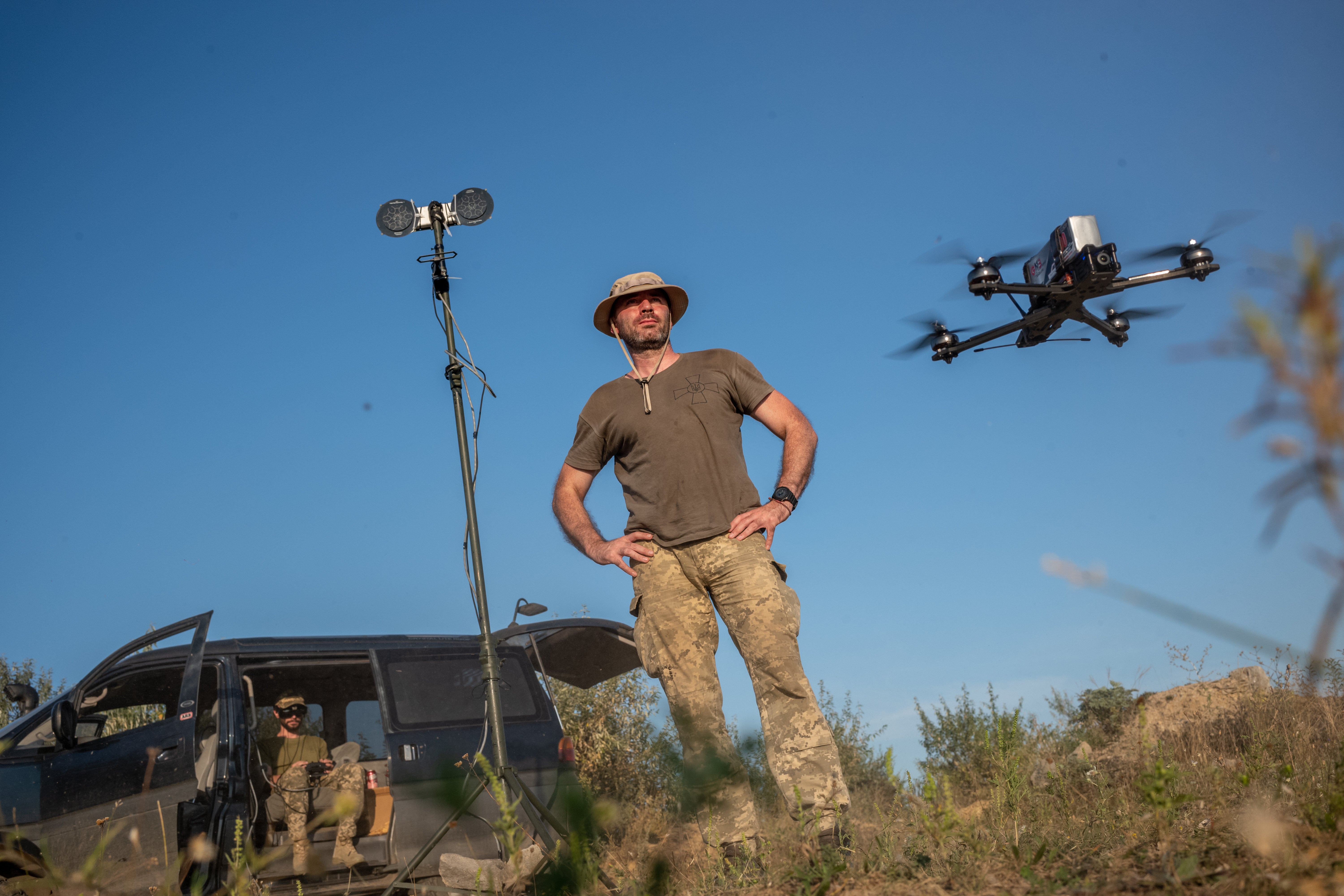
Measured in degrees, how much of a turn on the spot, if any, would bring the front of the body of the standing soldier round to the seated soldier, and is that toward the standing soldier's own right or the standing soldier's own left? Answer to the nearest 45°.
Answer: approximately 135° to the standing soldier's own right

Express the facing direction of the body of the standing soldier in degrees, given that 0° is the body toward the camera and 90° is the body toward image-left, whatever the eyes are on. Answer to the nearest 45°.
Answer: approximately 0°

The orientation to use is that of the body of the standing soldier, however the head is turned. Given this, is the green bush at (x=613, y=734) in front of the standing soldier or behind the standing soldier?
behind
